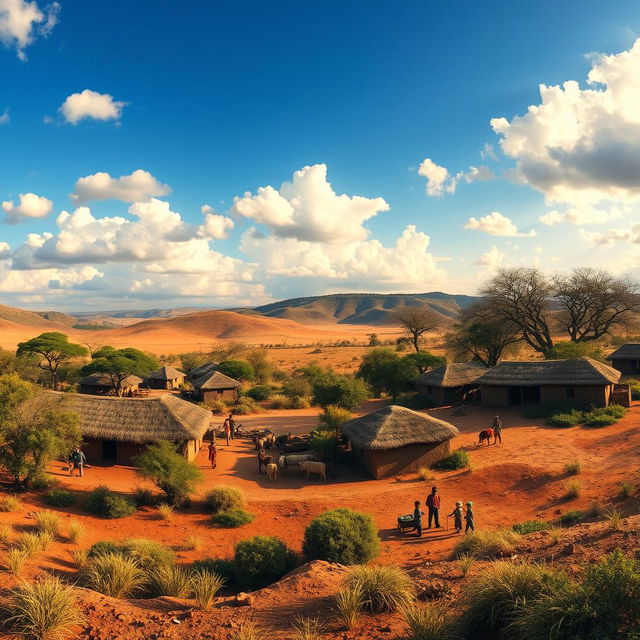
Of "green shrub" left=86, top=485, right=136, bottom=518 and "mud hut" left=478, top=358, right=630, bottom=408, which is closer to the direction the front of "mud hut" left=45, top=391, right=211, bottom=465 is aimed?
the green shrub

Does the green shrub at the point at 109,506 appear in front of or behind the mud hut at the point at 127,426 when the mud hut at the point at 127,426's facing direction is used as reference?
in front

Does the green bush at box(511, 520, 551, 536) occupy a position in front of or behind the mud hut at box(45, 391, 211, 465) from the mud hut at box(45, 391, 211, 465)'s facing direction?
in front

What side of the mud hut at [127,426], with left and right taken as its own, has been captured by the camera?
front

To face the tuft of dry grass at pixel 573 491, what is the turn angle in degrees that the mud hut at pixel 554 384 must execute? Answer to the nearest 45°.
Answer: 0° — it already faces it

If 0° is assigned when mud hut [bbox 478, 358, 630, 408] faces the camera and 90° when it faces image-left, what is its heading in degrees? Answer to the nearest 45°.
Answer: approximately 0°

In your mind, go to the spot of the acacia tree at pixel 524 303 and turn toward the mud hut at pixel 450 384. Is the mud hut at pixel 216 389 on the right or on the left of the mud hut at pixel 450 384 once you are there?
right

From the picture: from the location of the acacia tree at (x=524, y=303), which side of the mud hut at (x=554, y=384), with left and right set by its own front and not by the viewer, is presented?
back

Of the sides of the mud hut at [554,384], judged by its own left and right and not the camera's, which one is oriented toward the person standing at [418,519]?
front

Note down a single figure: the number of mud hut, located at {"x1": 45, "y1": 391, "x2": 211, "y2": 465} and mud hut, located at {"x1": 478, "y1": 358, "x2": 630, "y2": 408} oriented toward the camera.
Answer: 2
